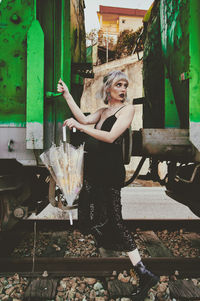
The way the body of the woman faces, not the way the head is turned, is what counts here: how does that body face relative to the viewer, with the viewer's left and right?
facing the viewer and to the left of the viewer

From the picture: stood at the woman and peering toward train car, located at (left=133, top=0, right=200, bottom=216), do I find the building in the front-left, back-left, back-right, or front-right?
front-left

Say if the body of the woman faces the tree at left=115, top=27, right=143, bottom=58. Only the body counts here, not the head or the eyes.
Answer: no

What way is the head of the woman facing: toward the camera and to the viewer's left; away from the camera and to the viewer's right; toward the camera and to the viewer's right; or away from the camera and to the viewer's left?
toward the camera and to the viewer's right

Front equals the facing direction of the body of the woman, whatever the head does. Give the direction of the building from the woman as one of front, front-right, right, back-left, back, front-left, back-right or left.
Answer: back-right
